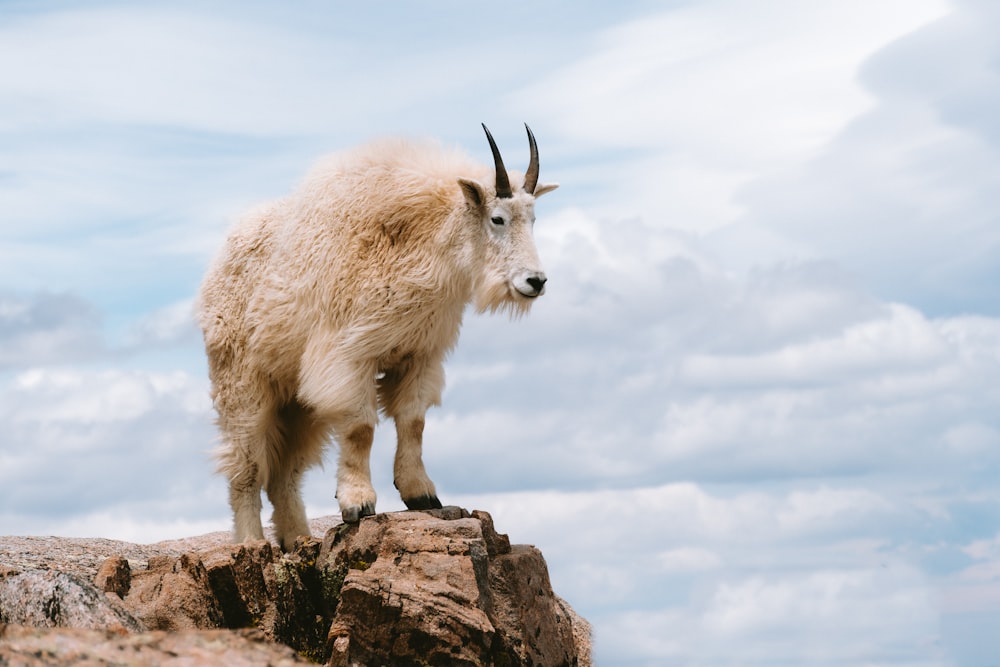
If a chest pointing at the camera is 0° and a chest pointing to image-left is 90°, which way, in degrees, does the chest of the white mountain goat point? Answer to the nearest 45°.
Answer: approximately 315°

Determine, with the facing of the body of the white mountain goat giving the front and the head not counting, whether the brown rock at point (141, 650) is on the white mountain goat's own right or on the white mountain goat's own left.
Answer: on the white mountain goat's own right
